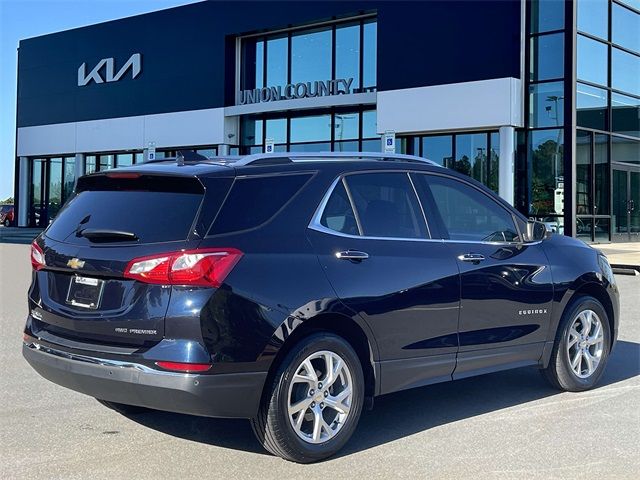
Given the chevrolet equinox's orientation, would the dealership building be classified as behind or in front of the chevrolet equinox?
in front

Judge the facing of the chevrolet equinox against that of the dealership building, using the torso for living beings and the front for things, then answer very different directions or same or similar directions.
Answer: very different directions

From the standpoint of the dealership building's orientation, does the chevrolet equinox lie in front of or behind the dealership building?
in front

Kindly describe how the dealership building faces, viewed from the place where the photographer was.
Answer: facing the viewer and to the left of the viewer

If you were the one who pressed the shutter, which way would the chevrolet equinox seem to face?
facing away from the viewer and to the right of the viewer
